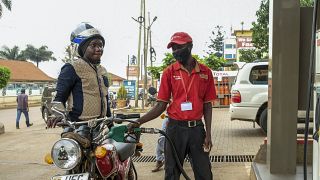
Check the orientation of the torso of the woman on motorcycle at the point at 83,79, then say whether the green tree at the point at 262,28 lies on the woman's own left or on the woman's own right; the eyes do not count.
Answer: on the woman's own left

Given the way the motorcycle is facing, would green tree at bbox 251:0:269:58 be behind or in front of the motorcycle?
behind

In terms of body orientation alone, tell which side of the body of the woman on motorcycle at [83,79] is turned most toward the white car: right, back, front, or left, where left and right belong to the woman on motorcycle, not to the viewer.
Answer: left

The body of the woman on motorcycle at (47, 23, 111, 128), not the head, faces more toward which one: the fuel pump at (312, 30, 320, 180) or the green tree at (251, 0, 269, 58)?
the fuel pump

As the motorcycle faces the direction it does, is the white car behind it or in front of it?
behind

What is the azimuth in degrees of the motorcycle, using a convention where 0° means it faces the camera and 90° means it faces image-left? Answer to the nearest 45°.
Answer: approximately 45°

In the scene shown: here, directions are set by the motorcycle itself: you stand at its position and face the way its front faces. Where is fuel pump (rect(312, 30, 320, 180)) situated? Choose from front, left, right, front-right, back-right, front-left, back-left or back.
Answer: back-left
